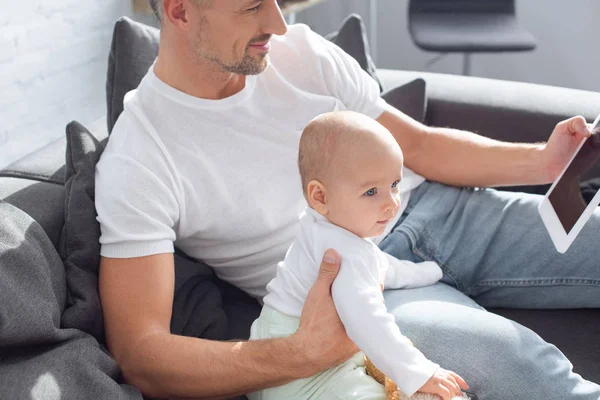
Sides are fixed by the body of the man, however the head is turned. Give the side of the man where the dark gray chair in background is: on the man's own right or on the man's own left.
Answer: on the man's own left

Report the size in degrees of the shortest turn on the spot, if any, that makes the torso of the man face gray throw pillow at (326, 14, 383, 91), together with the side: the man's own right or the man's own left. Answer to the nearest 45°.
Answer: approximately 135° to the man's own left

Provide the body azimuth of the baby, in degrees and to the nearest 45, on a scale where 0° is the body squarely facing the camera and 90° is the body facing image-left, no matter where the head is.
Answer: approximately 315°

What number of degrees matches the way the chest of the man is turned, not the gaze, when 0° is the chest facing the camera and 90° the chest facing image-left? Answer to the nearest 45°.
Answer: approximately 315°
